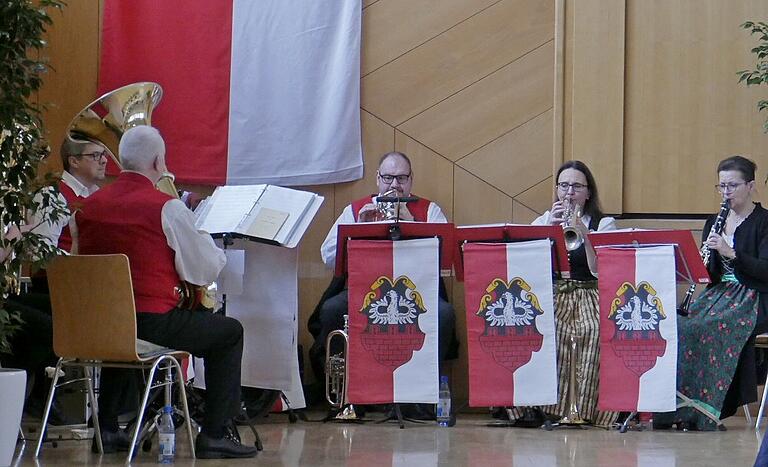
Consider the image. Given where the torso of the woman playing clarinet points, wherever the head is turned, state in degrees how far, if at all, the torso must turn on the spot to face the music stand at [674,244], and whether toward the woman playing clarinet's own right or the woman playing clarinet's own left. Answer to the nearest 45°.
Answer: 0° — they already face it

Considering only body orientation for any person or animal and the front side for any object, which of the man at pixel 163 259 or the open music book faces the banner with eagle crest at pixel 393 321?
the man

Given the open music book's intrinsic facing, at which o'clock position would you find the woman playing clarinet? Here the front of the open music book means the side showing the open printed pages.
The woman playing clarinet is roughly at 7 o'clock from the open music book.

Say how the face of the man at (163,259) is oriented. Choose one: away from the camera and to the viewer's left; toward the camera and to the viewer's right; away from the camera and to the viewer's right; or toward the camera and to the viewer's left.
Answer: away from the camera and to the viewer's right

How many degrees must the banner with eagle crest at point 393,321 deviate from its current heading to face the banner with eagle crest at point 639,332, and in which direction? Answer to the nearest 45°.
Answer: approximately 90° to its left

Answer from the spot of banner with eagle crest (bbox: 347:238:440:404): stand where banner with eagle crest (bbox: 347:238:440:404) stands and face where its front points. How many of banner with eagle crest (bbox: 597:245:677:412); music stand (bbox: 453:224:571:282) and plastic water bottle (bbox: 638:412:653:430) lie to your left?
3

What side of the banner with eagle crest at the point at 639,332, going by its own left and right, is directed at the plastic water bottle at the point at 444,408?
right

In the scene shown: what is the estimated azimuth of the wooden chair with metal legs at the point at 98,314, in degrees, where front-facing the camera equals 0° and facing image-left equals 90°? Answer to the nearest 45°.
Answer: approximately 225°

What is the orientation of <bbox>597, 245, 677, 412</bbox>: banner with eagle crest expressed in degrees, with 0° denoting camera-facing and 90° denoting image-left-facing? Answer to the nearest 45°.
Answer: approximately 0°

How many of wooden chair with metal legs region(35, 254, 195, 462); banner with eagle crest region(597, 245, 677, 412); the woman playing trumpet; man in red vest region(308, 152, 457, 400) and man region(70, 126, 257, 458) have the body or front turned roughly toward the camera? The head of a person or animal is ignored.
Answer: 3
